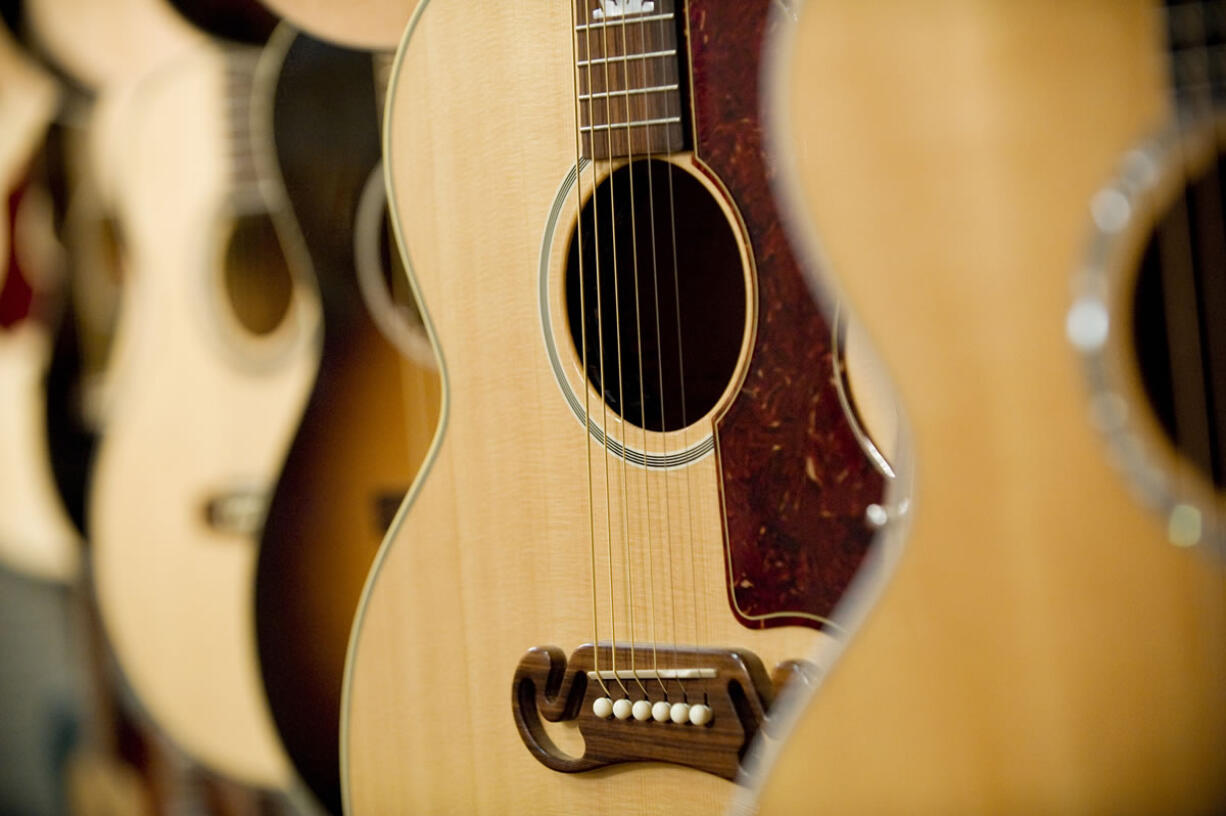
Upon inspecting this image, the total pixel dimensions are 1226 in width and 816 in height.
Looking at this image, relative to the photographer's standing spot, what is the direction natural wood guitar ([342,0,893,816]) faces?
facing the viewer and to the left of the viewer

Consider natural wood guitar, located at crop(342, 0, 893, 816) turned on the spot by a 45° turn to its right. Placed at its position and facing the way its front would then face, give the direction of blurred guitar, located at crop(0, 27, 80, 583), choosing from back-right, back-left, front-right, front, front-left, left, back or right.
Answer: front-right

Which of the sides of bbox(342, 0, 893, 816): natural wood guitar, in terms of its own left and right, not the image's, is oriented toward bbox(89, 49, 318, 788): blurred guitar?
right
